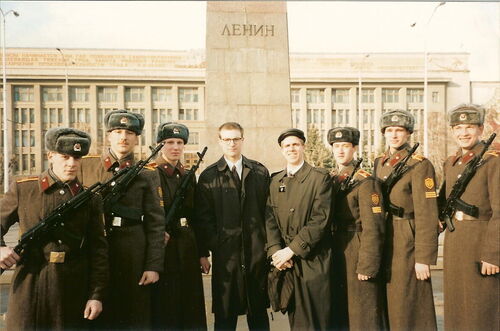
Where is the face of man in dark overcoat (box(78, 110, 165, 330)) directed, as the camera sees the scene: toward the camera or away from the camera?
toward the camera

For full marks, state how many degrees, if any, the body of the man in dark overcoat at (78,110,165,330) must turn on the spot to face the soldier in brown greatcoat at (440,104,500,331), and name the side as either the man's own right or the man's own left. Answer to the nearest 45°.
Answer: approximately 135° to the man's own left

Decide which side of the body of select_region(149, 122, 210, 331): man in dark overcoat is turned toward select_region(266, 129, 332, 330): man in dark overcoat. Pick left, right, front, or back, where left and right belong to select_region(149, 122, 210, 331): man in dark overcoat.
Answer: left

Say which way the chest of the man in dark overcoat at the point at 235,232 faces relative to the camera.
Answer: toward the camera

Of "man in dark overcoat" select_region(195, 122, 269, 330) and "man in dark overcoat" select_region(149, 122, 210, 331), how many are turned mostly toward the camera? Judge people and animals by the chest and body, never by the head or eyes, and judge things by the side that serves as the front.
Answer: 2

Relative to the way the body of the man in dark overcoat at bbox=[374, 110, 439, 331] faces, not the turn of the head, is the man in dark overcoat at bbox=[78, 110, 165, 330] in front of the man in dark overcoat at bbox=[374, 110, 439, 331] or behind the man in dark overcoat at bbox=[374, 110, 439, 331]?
in front

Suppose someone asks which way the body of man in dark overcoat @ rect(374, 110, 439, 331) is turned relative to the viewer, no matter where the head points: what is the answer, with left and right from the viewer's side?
facing the viewer and to the left of the viewer

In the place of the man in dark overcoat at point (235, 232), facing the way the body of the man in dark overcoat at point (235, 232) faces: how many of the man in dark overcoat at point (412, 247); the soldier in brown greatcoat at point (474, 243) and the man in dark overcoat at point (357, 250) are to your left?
3

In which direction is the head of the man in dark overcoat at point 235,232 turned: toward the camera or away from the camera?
toward the camera

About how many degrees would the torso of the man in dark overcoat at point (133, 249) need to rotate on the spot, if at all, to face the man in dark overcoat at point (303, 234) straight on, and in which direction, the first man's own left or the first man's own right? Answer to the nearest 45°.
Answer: approximately 135° to the first man's own left

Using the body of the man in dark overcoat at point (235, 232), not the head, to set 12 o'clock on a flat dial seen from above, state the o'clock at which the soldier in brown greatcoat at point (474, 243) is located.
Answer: The soldier in brown greatcoat is roughly at 9 o'clock from the man in dark overcoat.
